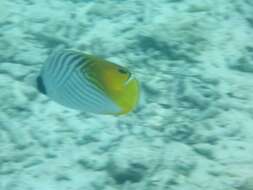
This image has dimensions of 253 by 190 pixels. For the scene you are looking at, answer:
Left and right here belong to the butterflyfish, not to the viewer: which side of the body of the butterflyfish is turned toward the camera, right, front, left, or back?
left
